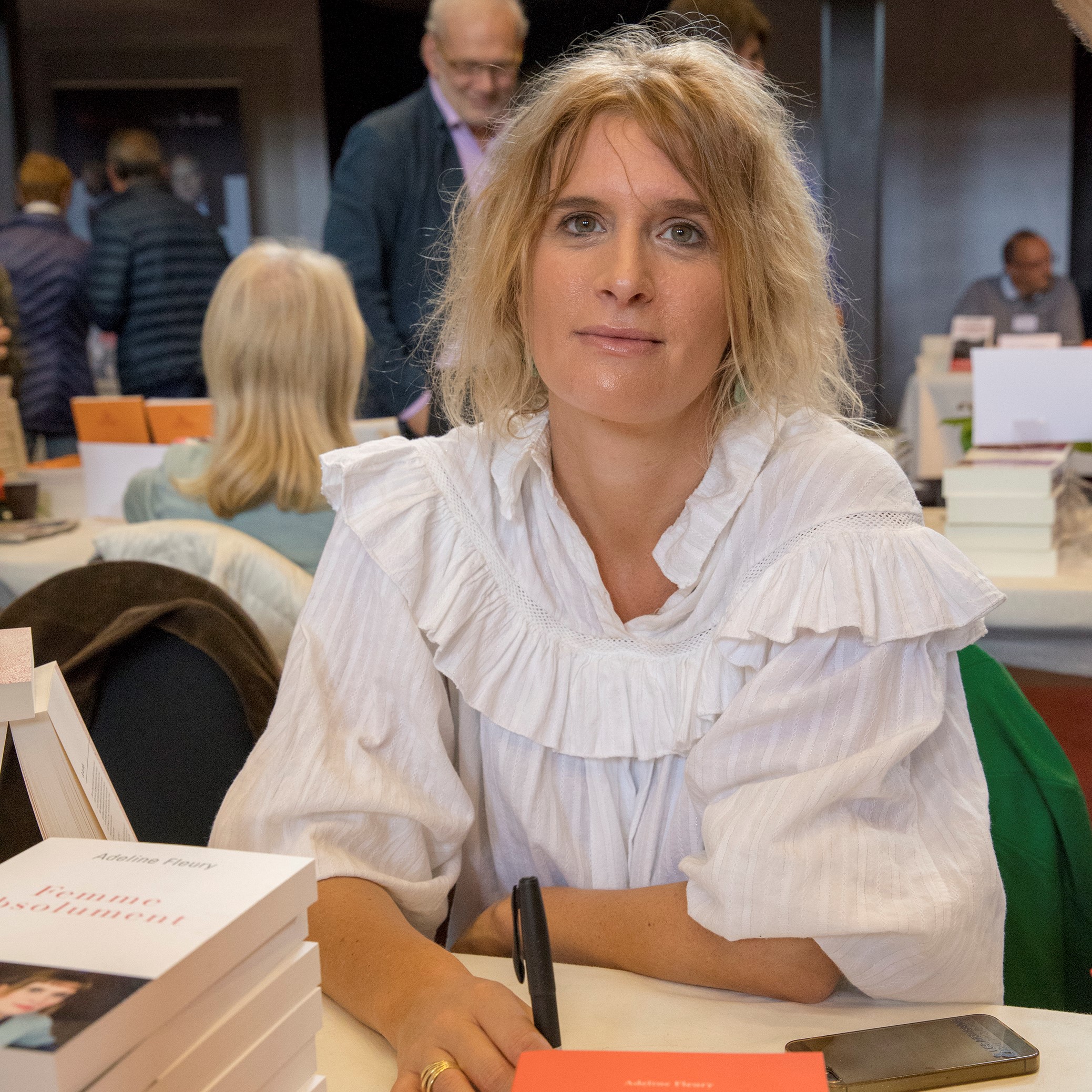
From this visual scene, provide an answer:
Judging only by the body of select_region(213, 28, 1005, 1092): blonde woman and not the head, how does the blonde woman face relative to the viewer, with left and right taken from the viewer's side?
facing the viewer

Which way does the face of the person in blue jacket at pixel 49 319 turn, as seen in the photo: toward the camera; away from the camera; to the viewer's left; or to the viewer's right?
away from the camera

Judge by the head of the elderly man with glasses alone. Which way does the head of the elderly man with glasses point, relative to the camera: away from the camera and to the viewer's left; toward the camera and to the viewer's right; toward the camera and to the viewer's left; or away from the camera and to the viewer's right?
toward the camera and to the viewer's right

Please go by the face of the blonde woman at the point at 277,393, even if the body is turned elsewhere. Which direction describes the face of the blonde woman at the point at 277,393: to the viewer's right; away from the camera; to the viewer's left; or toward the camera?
away from the camera

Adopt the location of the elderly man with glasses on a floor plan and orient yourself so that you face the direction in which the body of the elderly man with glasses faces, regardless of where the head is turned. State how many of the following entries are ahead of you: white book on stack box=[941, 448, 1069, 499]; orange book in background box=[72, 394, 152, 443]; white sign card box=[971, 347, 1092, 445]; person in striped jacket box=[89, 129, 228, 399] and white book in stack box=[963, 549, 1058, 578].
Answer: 3

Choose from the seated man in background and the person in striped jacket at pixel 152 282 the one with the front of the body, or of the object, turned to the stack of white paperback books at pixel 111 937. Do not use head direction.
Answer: the seated man in background

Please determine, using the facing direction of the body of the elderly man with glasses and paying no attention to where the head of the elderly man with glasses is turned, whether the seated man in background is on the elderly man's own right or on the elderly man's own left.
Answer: on the elderly man's own left

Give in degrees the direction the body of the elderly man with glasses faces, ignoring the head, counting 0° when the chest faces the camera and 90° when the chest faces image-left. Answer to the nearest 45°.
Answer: approximately 315°

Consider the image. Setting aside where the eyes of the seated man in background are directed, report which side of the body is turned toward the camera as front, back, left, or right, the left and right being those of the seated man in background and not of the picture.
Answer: front
